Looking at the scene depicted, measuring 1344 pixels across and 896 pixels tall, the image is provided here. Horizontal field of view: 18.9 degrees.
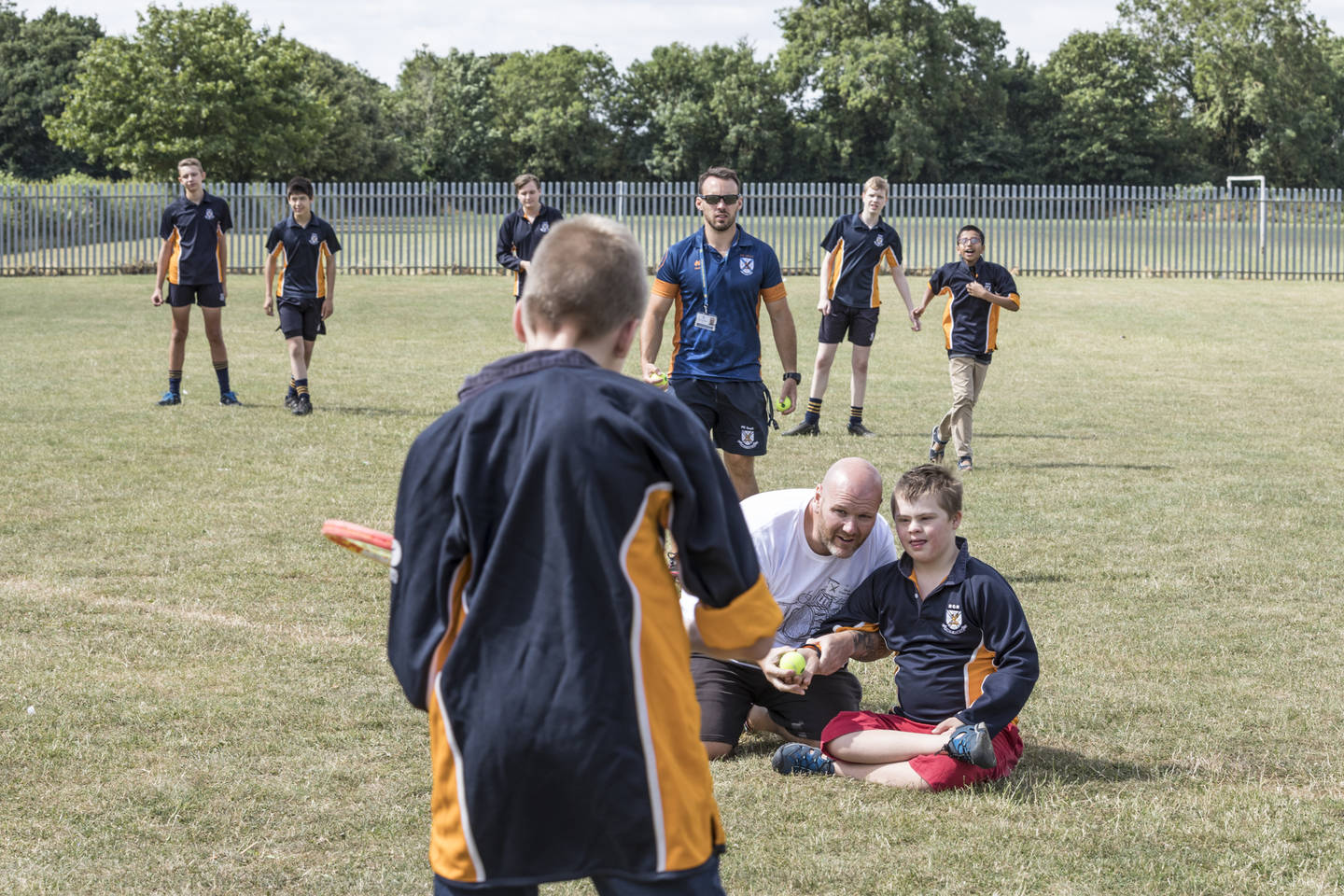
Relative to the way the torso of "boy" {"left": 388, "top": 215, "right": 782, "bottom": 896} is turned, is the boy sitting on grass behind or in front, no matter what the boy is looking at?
in front

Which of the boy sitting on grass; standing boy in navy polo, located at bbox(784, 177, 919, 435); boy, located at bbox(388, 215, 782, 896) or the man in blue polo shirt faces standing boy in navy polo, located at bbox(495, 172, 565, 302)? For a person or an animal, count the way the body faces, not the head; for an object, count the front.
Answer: the boy

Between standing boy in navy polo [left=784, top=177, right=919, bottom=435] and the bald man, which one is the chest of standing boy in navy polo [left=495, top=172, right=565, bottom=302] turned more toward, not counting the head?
the bald man

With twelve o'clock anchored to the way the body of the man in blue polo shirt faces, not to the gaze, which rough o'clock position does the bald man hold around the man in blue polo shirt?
The bald man is roughly at 12 o'clock from the man in blue polo shirt.

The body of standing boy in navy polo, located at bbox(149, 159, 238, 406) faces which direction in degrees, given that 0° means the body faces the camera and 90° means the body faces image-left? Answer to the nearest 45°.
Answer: approximately 0°

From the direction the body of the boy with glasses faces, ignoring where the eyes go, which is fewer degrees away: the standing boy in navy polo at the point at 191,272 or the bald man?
the bald man
